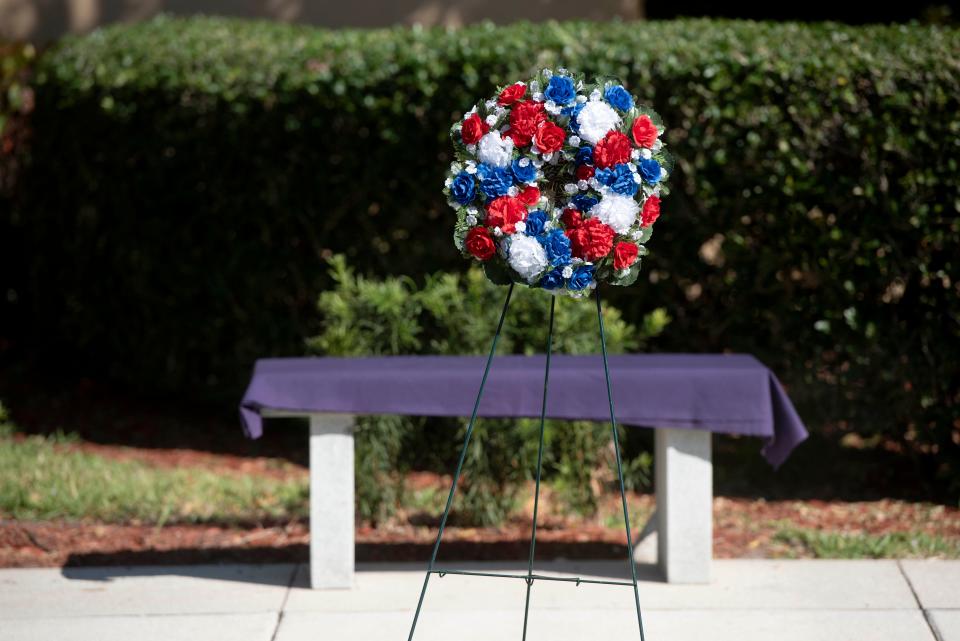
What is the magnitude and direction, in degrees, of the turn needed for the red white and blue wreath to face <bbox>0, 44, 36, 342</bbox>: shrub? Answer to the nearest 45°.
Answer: approximately 135° to its right

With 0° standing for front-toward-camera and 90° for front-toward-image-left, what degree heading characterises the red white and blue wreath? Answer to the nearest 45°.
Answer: approximately 0°

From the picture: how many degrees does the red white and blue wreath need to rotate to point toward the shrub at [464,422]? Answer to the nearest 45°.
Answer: approximately 180°
